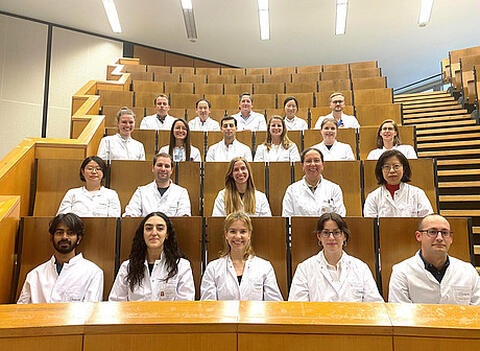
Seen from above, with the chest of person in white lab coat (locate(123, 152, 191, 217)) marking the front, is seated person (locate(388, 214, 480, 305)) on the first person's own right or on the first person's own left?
on the first person's own left

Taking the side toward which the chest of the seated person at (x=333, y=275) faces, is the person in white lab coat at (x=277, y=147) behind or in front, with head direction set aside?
behind

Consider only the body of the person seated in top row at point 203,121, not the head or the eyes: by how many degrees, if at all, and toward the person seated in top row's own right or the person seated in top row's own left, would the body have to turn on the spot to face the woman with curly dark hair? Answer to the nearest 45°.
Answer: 0° — they already face them
